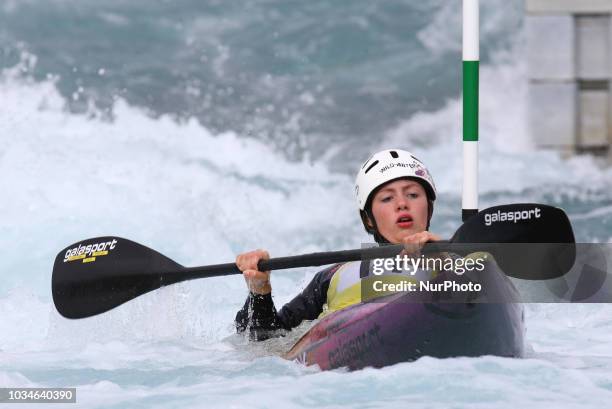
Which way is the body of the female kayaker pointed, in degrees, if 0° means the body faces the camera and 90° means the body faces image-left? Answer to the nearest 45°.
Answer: approximately 0°
